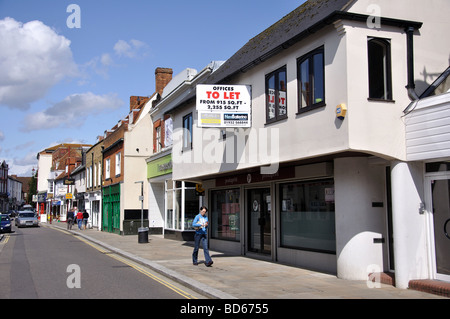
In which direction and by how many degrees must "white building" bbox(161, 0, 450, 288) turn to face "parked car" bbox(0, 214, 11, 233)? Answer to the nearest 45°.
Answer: approximately 90° to its right

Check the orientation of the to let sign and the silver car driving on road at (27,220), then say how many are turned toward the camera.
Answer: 2

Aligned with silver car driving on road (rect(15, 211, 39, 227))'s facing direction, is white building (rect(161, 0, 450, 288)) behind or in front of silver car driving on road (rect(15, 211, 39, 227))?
in front

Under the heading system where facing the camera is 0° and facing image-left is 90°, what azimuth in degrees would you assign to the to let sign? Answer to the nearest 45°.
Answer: approximately 0°

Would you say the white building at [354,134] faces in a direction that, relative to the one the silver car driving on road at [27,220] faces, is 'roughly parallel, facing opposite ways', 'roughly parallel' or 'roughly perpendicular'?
roughly perpendicular

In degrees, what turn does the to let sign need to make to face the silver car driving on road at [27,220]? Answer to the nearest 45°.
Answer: approximately 135° to its right
